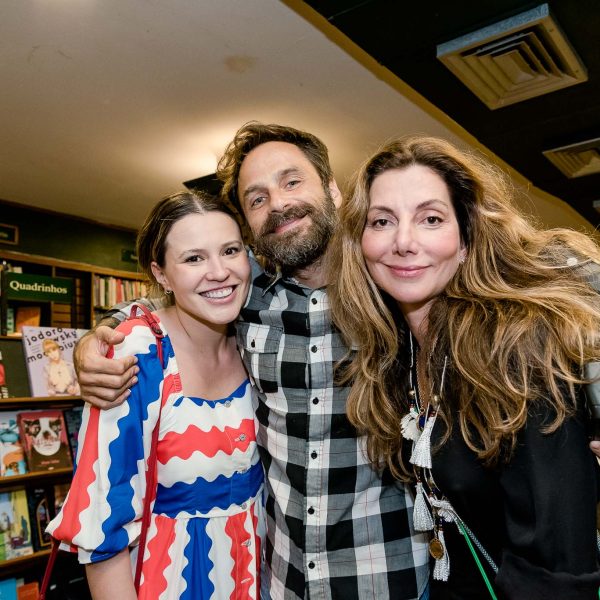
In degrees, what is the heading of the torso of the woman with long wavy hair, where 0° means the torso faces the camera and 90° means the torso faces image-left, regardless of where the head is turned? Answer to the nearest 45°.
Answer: approximately 45°

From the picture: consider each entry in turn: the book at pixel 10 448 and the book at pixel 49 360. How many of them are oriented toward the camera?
2

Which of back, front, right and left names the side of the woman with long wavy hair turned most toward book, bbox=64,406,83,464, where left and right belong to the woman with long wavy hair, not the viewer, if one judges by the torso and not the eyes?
right

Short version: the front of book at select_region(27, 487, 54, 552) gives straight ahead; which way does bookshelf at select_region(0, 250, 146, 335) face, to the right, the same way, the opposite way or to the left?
the same way

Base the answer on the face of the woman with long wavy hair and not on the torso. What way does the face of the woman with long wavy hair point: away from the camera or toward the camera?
toward the camera

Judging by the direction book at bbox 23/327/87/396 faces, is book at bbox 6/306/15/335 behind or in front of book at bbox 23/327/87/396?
behind

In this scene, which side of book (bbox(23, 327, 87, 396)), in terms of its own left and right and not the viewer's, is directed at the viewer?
front

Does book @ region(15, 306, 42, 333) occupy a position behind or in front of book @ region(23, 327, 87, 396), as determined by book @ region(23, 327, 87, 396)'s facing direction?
behind

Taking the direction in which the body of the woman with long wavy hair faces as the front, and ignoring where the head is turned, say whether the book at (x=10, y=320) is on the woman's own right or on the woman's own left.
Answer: on the woman's own right

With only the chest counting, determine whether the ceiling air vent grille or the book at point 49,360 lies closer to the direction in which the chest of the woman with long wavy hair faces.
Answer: the book

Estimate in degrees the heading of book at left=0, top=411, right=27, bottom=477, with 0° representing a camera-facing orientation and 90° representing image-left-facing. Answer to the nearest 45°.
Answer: approximately 0°
